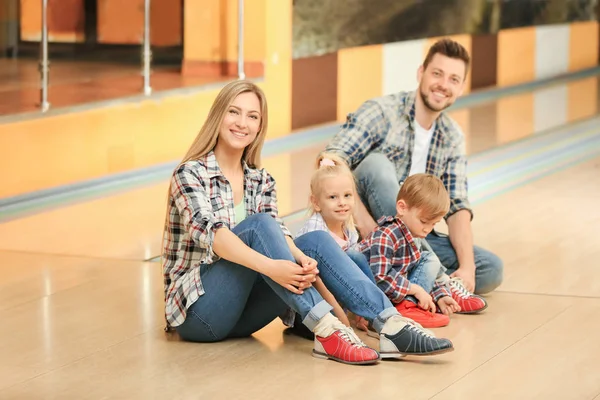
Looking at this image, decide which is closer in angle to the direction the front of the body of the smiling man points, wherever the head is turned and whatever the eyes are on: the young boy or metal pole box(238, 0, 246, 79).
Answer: the young boy

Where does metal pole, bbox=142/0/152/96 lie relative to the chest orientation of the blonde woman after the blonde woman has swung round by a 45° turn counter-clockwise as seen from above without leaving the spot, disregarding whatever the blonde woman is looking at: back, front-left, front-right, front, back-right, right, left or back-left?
left

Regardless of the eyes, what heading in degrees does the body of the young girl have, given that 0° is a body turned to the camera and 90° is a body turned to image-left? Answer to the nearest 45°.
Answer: approximately 315°

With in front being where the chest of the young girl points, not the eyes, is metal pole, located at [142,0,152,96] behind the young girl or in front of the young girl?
behind

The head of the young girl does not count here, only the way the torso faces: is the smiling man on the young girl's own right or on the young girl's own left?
on the young girl's own left
